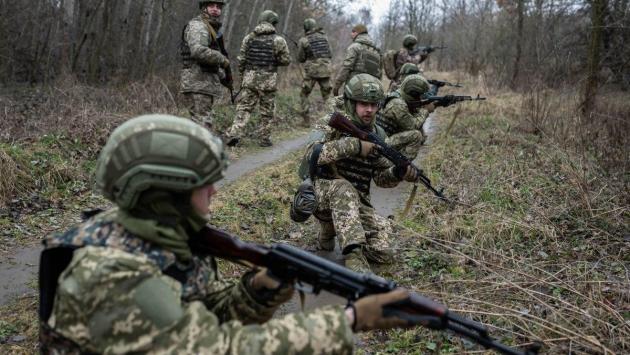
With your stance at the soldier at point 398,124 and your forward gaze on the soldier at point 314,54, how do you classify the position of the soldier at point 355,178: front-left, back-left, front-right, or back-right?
back-left

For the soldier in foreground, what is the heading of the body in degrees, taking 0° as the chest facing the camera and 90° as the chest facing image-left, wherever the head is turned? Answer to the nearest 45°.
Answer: approximately 270°

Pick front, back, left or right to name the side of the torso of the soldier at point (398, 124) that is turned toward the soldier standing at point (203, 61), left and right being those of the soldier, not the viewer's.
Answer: back

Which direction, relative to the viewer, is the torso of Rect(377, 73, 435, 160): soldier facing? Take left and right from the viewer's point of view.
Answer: facing to the right of the viewer

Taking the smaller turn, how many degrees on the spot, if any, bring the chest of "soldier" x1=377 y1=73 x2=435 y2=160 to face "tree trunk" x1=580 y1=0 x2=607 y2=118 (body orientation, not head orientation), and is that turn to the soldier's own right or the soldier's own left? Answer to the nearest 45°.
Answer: approximately 45° to the soldier's own left

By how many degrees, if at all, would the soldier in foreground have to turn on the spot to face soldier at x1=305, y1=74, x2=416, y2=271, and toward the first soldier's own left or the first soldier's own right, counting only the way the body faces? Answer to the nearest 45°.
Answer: approximately 45° to the first soldier's own left

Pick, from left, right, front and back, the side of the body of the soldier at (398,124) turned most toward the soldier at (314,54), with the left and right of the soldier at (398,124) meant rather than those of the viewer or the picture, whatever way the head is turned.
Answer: left

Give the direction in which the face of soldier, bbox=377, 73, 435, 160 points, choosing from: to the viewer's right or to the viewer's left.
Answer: to the viewer's right

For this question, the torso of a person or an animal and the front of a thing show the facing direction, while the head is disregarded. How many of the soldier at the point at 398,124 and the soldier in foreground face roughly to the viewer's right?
2

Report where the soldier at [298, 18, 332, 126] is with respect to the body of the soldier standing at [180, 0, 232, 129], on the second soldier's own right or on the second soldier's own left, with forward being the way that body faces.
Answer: on the second soldier's own left
